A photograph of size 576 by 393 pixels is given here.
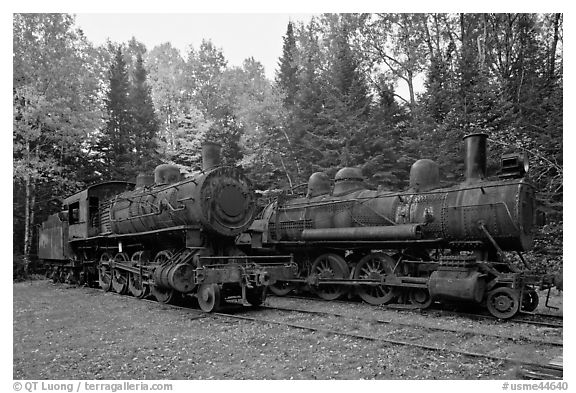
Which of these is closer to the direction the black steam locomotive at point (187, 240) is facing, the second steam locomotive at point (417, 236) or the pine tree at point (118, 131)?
the second steam locomotive

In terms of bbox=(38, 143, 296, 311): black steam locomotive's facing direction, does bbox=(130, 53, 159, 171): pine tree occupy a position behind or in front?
behind

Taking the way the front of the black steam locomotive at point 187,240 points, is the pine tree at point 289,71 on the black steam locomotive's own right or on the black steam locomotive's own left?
on the black steam locomotive's own left

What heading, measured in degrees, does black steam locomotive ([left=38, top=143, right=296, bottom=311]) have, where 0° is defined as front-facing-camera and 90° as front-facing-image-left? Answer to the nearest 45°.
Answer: approximately 315°

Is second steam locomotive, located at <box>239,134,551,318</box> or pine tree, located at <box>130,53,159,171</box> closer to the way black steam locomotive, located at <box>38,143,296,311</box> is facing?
the second steam locomotive

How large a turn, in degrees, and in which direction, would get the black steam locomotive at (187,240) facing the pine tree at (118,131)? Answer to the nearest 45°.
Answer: approximately 135° to its left

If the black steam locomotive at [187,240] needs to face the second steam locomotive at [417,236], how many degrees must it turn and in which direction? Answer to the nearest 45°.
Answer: approximately 45° to its left
